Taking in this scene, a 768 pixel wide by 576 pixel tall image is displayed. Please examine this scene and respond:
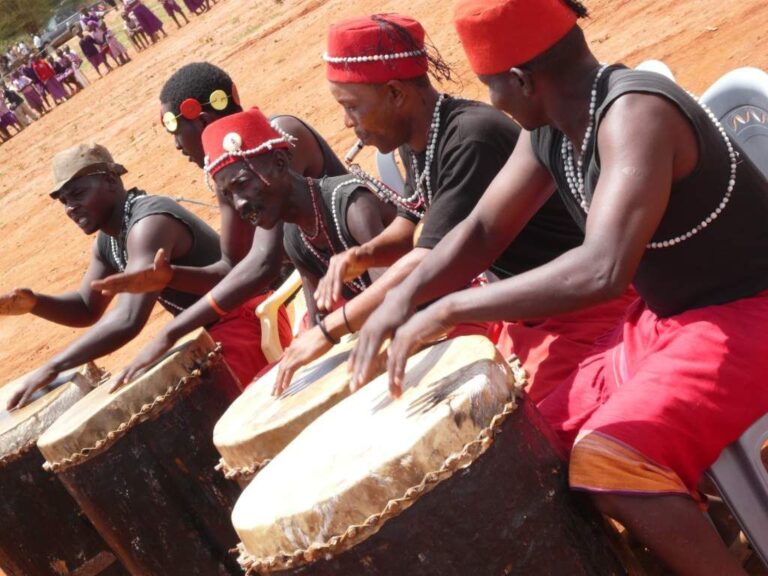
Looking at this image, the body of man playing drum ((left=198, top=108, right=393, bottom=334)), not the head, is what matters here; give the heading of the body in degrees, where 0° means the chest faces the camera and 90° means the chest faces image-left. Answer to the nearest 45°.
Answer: approximately 45°

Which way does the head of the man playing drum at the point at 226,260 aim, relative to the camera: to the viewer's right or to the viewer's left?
to the viewer's left

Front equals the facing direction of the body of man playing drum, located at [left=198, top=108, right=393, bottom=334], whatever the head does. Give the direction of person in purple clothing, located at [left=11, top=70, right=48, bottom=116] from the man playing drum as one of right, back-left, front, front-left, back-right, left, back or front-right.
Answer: back-right

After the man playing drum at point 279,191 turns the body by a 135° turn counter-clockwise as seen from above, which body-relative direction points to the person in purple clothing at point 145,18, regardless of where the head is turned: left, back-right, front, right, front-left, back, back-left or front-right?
left

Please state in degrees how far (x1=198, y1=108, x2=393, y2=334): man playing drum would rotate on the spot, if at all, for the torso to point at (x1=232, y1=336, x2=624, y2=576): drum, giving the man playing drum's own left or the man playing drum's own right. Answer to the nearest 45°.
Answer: approximately 45° to the man playing drum's own left

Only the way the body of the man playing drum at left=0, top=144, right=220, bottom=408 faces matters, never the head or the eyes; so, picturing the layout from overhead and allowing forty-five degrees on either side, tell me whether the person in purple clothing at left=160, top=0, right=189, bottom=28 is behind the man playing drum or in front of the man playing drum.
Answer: behind

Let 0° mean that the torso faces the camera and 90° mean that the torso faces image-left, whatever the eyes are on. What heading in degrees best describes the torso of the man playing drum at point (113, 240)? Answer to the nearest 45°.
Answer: approximately 45°
